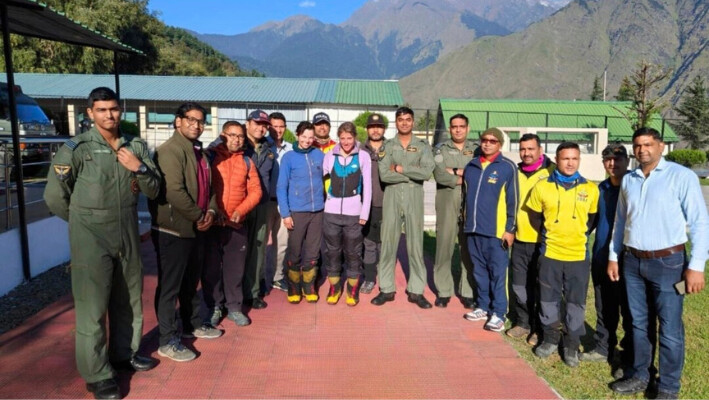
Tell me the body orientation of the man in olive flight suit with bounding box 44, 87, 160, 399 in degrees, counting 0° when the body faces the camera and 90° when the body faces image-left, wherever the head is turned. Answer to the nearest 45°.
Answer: approximately 315°

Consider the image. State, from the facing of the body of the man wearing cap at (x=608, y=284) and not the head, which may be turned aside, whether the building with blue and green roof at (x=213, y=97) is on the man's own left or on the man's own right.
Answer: on the man's own right

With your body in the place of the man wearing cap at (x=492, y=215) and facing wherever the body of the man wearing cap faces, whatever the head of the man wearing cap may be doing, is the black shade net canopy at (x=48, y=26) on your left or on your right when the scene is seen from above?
on your right

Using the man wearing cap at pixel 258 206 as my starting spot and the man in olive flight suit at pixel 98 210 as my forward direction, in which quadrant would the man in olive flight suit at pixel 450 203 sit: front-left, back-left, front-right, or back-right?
back-left
